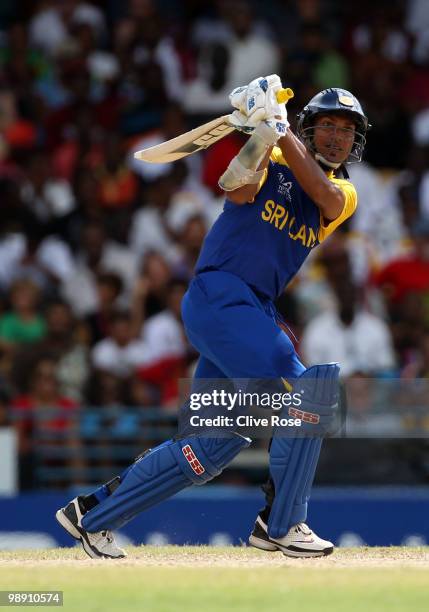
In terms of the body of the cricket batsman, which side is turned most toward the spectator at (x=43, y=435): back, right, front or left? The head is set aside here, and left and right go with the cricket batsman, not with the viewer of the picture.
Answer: back

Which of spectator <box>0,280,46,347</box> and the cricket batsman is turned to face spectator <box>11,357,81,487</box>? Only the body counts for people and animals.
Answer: spectator <box>0,280,46,347</box>

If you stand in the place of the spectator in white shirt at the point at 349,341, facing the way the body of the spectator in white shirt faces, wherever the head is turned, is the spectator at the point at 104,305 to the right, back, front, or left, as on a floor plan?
right

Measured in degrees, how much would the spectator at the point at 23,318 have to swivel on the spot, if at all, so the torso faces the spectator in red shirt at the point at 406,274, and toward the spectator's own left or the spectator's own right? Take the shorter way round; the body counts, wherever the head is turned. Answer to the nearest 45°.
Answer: approximately 90° to the spectator's own left

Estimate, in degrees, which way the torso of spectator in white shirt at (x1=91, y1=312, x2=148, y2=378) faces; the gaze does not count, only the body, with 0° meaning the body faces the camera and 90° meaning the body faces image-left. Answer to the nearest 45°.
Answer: approximately 0°

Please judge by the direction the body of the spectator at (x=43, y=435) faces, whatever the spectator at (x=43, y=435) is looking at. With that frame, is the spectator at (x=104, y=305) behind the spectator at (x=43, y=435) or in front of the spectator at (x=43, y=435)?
behind
